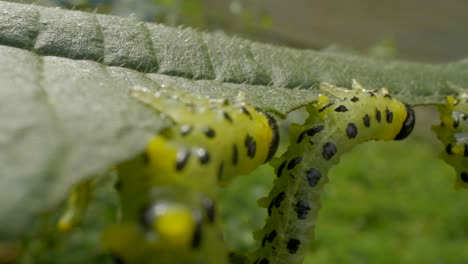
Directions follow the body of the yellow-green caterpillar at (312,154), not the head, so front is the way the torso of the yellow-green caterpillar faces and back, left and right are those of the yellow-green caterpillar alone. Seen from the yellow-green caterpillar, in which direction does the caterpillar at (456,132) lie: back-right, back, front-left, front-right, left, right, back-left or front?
front-left

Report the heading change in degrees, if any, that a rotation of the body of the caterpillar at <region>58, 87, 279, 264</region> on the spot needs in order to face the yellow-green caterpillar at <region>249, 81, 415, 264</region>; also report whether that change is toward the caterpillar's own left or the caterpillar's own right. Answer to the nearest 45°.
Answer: approximately 45° to the caterpillar's own left

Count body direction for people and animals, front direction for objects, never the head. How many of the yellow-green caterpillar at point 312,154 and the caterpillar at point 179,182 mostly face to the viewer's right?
2

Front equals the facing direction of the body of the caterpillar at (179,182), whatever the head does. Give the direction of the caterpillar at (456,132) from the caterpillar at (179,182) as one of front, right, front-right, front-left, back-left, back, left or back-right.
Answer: front-left

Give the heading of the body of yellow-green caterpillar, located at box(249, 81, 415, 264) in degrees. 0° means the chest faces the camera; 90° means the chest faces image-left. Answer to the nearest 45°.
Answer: approximately 270°

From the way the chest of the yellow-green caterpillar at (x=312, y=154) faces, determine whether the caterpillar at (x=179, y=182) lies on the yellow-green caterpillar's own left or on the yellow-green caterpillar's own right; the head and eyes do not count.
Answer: on the yellow-green caterpillar's own right

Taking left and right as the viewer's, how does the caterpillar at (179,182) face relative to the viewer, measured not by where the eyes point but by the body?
facing to the right of the viewer
